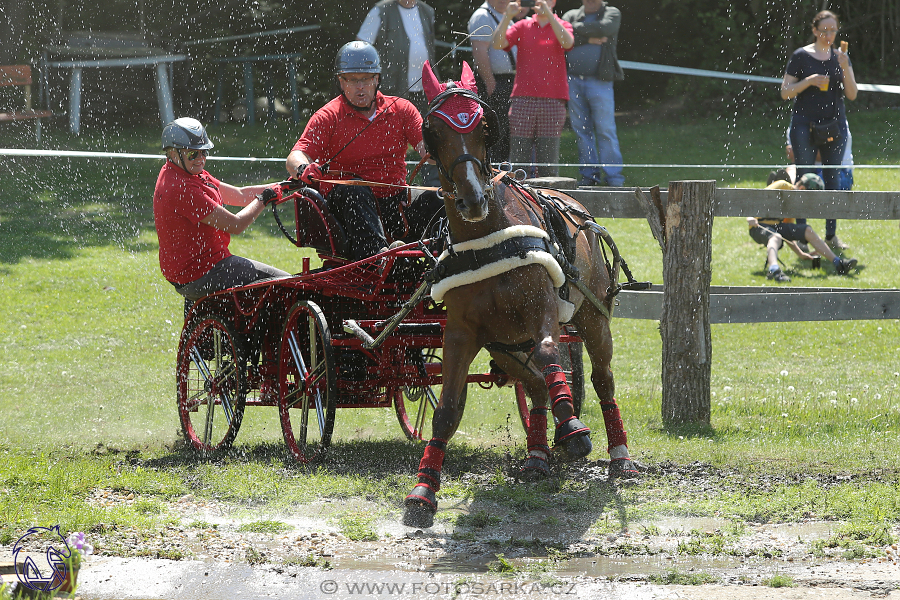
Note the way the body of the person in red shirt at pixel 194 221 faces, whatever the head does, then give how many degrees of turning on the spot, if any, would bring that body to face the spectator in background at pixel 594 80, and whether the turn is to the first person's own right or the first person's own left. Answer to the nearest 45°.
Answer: approximately 45° to the first person's own left

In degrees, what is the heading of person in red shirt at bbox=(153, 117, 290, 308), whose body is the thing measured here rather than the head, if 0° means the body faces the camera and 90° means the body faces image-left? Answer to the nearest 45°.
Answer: approximately 270°

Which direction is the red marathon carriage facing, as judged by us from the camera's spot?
facing the viewer and to the right of the viewer

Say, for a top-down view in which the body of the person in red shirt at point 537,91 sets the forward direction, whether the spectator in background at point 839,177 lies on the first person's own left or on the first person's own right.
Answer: on the first person's own left

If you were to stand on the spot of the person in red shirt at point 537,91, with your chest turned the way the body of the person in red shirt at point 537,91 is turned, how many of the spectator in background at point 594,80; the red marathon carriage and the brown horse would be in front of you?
2

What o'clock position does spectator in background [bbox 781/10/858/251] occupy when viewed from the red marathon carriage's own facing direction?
The spectator in background is roughly at 9 o'clock from the red marathon carriage.

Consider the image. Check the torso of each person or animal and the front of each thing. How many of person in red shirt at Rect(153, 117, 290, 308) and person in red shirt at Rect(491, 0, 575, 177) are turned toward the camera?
1

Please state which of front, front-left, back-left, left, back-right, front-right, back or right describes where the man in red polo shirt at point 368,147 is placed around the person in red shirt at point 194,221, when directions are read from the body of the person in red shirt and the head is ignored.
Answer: front

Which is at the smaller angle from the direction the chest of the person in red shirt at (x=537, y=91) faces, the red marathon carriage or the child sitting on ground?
the red marathon carriage

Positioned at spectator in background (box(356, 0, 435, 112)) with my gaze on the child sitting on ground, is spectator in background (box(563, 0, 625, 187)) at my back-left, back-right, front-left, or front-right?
front-left

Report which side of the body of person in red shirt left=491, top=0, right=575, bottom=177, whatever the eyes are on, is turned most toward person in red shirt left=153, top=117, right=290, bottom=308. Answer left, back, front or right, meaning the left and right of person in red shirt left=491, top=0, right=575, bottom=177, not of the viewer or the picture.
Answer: front

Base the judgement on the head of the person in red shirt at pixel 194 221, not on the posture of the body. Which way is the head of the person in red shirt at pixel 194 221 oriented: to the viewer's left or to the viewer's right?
to the viewer's right

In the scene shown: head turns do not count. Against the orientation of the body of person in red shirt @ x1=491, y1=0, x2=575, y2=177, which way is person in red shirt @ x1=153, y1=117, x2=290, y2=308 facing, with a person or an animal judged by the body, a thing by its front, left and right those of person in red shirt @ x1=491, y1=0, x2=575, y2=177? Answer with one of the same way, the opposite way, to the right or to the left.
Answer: to the left

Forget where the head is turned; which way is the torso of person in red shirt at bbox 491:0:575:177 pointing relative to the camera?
toward the camera

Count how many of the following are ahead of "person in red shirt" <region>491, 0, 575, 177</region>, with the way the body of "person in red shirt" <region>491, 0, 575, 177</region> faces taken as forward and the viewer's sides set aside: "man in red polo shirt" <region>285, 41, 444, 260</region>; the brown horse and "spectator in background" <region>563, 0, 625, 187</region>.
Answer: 2
